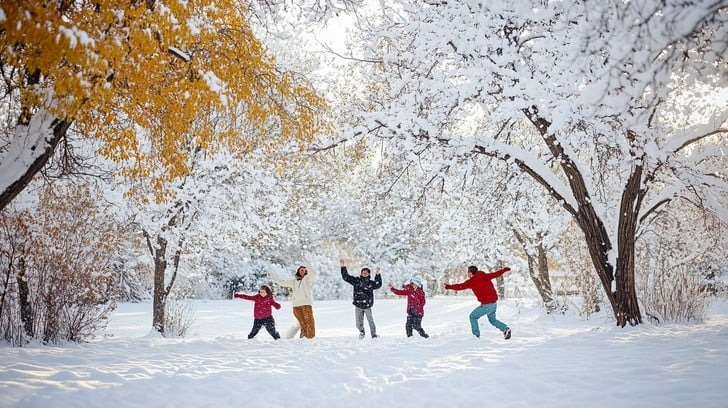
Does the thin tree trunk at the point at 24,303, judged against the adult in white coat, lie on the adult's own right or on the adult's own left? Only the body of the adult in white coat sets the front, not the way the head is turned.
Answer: on the adult's own right

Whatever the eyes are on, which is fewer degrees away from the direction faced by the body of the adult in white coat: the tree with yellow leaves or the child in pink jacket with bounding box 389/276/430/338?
the tree with yellow leaves

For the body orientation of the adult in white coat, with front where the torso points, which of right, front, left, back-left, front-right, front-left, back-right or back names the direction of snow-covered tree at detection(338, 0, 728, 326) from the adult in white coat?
front-left

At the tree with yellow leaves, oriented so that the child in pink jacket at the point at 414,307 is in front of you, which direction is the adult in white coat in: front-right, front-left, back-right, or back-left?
front-left

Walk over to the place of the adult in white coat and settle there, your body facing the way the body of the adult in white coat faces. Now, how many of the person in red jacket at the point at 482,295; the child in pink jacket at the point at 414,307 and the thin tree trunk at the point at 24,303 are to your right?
1

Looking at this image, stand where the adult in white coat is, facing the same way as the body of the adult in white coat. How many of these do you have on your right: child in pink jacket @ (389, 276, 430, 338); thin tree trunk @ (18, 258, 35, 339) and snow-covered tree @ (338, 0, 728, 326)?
1

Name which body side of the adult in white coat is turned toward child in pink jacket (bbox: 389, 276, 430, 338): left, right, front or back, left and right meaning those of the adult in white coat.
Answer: left

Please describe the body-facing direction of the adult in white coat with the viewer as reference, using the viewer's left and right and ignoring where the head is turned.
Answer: facing the viewer

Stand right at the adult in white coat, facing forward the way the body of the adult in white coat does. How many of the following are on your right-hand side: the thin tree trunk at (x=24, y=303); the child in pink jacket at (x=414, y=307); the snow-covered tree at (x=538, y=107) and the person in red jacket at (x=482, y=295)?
1

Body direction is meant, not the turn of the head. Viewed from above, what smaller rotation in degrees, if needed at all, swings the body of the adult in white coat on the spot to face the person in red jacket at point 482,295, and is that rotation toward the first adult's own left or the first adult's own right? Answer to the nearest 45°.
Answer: approximately 45° to the first adult's own left
